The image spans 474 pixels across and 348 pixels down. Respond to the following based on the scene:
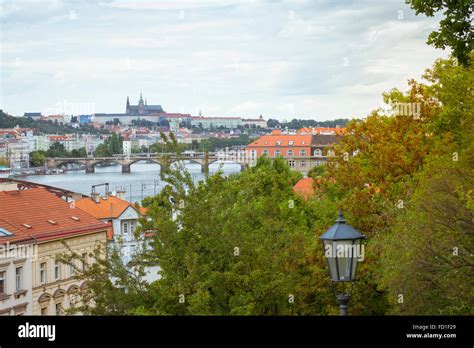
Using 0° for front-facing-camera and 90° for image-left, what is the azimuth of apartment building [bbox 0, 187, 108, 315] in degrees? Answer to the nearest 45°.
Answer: approximately 315°

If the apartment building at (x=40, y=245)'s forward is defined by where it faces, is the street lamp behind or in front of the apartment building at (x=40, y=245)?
in front
